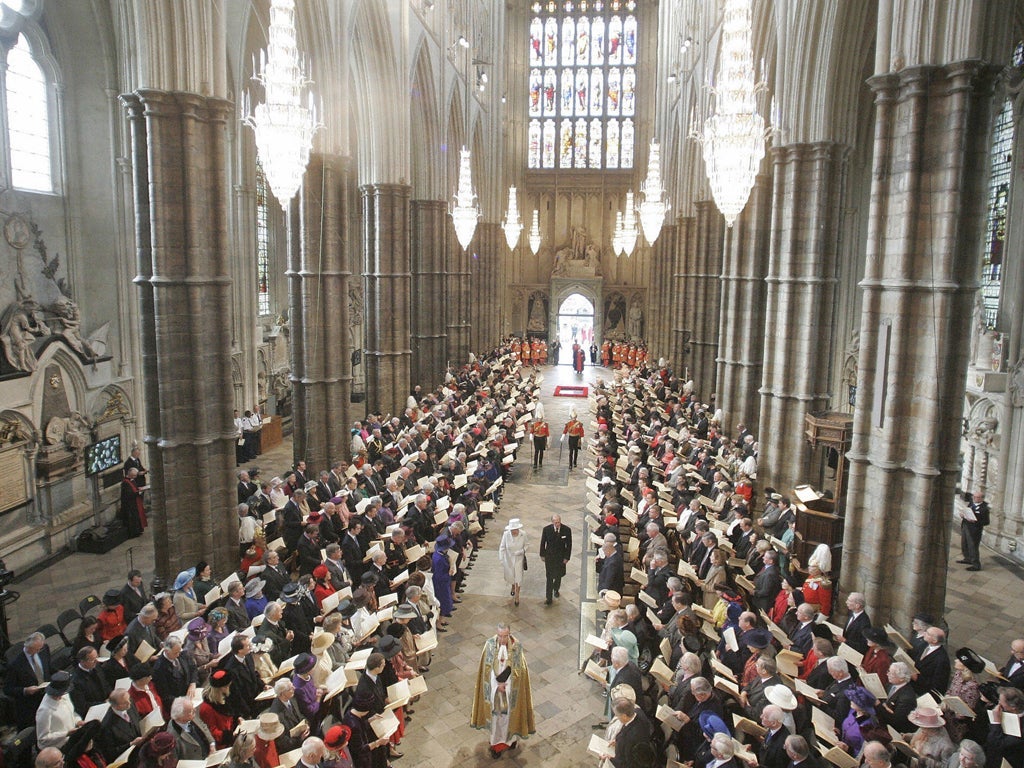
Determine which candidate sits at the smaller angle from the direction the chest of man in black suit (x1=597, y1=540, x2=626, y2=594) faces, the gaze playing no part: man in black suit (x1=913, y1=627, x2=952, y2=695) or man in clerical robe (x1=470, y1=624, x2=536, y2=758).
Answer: the man in clerical robe

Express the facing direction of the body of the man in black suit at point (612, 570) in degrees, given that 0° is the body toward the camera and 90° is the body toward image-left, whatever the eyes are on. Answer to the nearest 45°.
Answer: approximately 90°

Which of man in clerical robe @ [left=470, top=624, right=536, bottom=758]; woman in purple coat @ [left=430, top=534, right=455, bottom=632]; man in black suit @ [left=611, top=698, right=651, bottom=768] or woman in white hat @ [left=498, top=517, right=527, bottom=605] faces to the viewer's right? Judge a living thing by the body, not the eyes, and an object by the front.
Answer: the woman in purple coat

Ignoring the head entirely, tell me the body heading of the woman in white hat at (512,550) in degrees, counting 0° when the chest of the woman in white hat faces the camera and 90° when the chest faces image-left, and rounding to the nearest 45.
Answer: approximately 0°

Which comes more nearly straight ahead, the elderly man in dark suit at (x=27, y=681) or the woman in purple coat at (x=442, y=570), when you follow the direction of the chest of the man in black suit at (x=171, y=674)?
the woman in purple coat

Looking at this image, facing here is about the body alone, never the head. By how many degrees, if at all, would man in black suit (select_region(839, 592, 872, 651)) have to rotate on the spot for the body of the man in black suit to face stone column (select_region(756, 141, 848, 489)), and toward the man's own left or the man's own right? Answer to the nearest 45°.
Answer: approximately 135° to the man's own right

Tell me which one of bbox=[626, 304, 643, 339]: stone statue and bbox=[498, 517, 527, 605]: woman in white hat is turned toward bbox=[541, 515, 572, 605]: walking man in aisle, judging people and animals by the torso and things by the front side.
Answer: the stone statue

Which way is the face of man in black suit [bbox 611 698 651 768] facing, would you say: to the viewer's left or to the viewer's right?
to the viewer's left

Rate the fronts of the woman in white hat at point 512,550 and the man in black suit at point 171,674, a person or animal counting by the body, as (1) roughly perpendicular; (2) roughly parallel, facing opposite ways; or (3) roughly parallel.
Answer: roughly perpendicular

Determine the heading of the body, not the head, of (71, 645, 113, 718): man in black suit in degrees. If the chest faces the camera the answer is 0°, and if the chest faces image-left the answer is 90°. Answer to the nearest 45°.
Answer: approximately 315°
